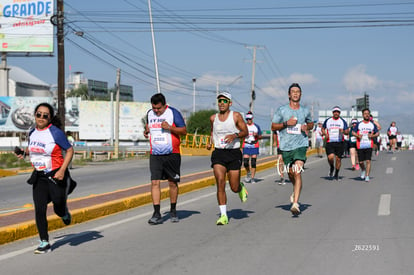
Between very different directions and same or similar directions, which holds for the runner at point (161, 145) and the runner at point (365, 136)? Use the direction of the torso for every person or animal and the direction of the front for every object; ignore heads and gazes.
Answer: same or similar directions

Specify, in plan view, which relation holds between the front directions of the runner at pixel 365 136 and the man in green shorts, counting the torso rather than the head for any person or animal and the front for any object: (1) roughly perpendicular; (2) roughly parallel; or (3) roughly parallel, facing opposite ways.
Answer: roughly parallel

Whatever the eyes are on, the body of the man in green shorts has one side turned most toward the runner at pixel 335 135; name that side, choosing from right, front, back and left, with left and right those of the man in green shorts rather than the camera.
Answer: back

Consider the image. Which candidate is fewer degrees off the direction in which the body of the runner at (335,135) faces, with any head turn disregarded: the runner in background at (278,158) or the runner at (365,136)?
the runner in background

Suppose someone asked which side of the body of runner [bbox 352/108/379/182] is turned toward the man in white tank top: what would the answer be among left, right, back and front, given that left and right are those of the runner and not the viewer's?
front

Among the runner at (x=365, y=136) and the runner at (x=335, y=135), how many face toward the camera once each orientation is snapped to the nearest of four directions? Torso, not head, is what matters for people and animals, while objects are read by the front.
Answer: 2

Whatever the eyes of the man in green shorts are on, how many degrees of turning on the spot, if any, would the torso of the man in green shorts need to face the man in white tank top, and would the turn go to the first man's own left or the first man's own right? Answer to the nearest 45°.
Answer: approximately 45° to the first man's own right

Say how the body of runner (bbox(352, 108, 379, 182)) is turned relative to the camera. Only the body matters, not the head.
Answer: toward the camera

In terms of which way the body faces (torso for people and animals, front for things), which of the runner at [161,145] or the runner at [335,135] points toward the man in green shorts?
the runner at [335,135]

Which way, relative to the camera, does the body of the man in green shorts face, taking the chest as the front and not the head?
toward the camera

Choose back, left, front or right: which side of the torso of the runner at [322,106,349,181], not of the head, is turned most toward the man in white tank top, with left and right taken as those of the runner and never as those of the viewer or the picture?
front

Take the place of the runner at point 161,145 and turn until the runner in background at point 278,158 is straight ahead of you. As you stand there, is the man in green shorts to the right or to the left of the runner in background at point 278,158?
right

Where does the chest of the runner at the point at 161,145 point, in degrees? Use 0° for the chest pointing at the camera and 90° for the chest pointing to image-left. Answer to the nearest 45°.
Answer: approximately 45°
